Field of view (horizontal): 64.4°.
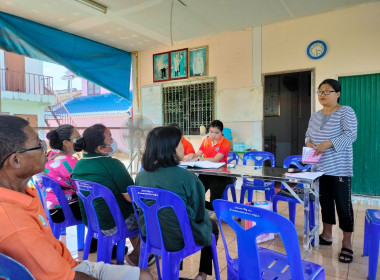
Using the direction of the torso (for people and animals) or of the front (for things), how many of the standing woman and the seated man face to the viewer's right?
1

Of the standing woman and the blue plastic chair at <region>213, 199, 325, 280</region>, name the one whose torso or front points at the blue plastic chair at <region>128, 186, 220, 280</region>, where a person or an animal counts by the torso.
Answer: the standing woman

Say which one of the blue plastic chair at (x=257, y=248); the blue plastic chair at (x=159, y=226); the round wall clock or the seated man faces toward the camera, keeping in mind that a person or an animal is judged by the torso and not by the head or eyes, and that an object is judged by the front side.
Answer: the round wall clock

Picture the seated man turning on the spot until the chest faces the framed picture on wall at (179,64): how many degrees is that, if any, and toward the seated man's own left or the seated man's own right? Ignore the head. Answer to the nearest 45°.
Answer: approximately 45° to the seated man's own left

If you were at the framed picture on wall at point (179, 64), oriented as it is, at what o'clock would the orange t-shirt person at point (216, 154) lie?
The orange t-shirt person is roughly at 10 o'clock from the framed picture on wall.

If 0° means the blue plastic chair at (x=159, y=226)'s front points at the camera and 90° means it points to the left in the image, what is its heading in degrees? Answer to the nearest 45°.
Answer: approximately 225°

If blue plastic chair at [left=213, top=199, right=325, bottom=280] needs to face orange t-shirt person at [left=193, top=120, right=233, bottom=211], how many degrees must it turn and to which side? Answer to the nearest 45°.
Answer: approximately 45° to its left

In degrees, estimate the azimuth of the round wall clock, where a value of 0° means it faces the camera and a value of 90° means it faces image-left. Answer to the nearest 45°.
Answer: approximately 0°

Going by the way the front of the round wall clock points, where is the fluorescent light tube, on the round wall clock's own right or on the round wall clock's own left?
on the round wall clock's own right

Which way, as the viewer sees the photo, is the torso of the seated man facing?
to the viewer's right

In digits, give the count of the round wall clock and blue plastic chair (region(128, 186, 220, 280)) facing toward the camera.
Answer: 1
